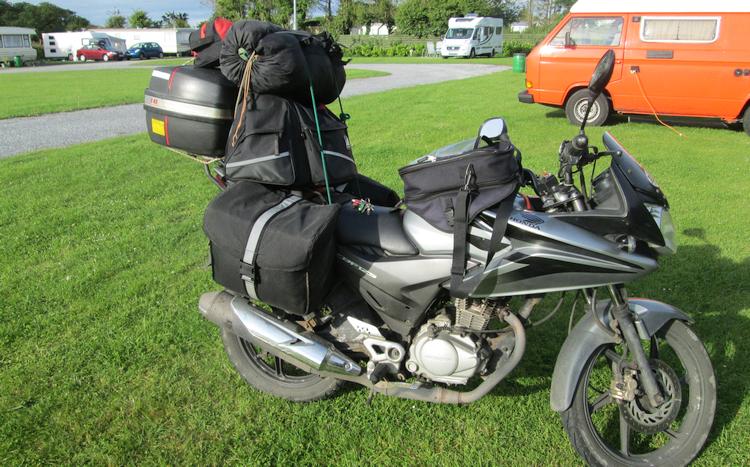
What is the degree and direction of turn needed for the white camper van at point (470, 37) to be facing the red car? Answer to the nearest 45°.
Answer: approximately 45° to its right

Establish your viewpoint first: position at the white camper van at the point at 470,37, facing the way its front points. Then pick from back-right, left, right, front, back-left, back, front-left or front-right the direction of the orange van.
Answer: front-left

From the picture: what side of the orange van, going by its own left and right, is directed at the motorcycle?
left

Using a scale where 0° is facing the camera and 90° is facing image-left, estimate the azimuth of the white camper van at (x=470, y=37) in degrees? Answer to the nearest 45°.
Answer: approximately 45°

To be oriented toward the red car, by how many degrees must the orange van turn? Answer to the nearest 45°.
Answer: approximately 45° to its right

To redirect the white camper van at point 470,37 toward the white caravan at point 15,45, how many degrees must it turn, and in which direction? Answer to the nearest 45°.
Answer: approximately 45° to its right

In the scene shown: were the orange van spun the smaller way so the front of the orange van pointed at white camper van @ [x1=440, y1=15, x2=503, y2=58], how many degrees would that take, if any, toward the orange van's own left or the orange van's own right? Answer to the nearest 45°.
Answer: approximately 90° to the orange van's own right

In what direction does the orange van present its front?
to the viewer's left

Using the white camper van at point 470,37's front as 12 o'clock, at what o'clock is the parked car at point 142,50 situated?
The parked car is roughly at 2 o'clock from the white camper van.

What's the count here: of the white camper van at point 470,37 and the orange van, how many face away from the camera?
0

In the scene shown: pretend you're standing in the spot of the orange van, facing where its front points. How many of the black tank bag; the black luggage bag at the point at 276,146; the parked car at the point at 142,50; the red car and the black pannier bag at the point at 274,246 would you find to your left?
3

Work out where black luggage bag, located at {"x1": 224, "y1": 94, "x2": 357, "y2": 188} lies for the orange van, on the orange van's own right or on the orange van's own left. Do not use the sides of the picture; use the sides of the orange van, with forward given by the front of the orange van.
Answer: on the orange van's own left

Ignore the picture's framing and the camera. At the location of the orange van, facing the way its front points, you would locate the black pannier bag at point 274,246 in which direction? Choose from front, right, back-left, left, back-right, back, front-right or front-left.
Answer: left

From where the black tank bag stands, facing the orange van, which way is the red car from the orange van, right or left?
left
